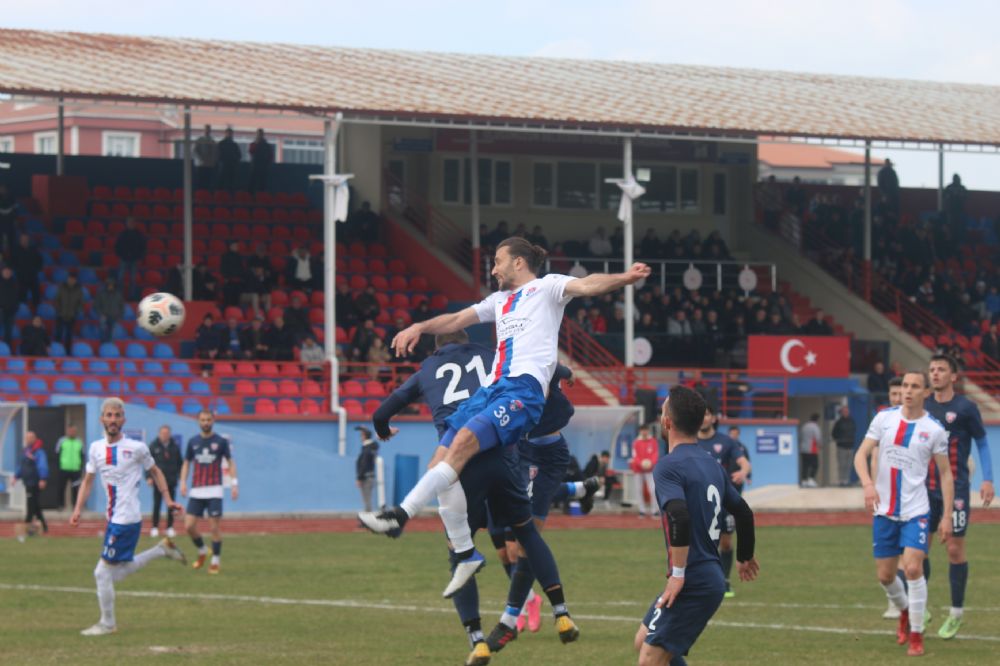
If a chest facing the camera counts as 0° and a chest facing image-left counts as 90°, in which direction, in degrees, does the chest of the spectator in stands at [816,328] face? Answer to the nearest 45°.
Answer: approximately 0°

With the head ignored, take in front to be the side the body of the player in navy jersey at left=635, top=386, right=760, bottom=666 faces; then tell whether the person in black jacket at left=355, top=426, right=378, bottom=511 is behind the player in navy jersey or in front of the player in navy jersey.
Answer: in front

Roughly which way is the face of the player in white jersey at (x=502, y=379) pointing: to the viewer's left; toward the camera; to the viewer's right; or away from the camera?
to the viewer's left

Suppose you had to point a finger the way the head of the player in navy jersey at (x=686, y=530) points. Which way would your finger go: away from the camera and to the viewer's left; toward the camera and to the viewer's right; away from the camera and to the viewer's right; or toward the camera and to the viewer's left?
away from the camera and to the viewer's left

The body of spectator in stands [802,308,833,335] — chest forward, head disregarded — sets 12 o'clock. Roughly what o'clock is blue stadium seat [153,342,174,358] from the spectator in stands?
The blue stadium seat is roughly at 2 o'clock from the spectator in stands.

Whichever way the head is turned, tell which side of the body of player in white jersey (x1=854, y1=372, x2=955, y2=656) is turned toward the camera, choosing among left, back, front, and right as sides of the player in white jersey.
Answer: front

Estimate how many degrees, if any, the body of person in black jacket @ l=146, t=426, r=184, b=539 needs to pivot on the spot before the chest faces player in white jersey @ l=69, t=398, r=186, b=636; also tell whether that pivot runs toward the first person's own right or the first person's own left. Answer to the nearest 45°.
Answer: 0° — they already face them

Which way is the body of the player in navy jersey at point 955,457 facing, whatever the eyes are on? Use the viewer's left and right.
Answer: facing the viewer and to the left of the viewer

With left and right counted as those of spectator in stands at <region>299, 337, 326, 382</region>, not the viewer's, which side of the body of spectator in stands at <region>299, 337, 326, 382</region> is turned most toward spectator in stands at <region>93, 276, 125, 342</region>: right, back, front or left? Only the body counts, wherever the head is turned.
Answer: right

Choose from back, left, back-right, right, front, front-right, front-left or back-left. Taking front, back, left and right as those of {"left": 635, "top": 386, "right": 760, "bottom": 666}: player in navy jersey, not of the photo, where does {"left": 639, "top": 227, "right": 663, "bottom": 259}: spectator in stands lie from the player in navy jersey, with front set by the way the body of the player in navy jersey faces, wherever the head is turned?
front-right

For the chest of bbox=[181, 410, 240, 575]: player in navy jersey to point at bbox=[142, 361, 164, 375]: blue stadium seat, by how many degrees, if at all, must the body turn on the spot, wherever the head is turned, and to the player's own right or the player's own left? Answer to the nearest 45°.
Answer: approximately 180°

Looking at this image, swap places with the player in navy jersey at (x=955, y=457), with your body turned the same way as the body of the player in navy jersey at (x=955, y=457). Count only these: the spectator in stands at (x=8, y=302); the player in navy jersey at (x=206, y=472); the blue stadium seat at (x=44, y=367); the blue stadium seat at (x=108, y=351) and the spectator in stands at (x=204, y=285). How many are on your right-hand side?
5

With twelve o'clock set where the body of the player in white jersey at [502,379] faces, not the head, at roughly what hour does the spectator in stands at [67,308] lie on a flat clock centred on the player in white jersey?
The spectator in stands is roughly at 4 o'clock from the player in white jersey.

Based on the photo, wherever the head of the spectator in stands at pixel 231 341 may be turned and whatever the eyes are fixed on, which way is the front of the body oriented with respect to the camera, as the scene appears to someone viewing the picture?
toward the camera

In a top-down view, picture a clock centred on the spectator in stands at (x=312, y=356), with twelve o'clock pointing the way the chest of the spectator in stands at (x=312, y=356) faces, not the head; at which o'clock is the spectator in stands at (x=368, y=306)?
the spectator in stands at (x=368, y=306) is roughly at 7 o'clock from the spectator in stands at (x=312, y=356).

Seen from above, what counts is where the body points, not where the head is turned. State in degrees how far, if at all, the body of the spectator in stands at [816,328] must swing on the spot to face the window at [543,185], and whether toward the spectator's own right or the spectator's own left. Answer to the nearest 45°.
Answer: approximately 135° to the spectator's own right

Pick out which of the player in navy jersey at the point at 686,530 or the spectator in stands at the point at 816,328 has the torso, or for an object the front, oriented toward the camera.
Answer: the spectator in stands

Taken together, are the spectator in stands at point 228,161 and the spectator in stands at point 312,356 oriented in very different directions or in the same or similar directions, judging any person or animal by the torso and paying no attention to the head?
same or similar directions

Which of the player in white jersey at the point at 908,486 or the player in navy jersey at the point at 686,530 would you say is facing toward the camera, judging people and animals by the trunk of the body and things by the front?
the player in white jersey

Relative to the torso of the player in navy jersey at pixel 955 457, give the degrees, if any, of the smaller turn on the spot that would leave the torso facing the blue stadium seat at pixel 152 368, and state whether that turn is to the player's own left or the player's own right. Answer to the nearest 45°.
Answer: approximately 90° to the player's own right
